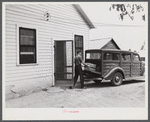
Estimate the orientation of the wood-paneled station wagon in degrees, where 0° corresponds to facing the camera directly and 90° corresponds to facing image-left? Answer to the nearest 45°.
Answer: approximately 225°
